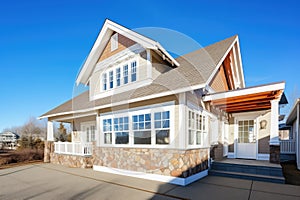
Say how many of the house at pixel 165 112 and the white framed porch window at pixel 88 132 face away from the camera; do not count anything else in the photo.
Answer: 0

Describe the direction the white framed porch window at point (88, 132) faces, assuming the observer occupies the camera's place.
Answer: facing the viewer and to the left of the viewer

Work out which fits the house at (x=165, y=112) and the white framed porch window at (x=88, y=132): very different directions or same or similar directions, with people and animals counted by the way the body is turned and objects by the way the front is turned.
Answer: same or similar directions
